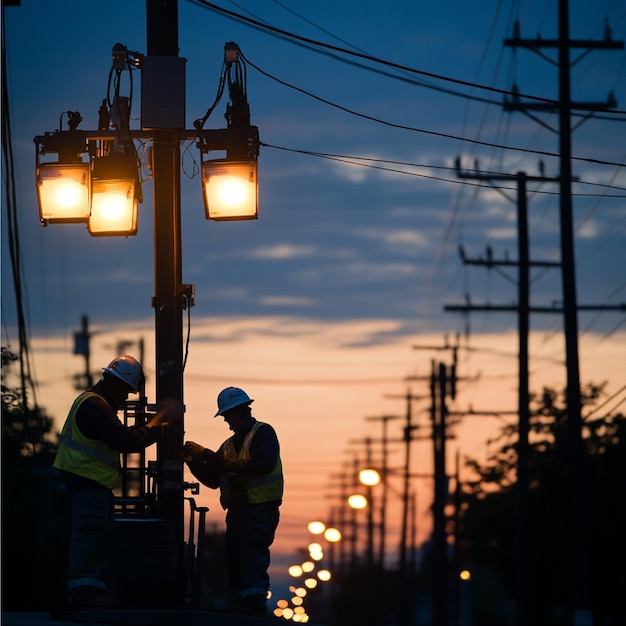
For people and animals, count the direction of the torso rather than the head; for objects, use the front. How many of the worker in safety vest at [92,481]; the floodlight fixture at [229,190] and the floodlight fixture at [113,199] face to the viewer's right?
1

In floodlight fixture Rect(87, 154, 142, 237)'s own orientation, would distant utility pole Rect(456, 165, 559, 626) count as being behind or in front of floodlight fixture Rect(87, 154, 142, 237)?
behind

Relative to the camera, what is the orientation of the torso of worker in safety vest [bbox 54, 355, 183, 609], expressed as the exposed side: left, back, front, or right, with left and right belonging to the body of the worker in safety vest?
right

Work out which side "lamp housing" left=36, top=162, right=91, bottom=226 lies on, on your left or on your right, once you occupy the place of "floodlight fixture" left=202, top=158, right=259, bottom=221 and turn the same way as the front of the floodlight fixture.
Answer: on your right

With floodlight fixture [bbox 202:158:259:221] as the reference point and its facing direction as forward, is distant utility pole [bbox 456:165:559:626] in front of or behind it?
behind

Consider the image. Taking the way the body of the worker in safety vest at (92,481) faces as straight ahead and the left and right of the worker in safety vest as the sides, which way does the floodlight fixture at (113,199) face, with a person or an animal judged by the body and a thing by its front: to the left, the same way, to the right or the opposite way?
to the right

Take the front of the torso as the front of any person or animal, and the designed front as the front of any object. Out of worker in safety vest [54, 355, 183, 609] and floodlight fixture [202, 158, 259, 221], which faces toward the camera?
the floodlight fixture

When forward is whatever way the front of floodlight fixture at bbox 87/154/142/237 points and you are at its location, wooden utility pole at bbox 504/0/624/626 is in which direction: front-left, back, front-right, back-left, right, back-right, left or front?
back-left

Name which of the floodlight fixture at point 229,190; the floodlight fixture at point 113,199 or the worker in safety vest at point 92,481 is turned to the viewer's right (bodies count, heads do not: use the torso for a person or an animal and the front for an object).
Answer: the worker in safety vest

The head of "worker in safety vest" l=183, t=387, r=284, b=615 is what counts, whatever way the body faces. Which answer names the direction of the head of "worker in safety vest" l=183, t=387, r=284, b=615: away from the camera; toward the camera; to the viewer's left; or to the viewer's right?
to the viewer's left

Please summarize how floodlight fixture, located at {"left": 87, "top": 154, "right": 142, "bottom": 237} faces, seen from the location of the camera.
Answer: facing the viewer

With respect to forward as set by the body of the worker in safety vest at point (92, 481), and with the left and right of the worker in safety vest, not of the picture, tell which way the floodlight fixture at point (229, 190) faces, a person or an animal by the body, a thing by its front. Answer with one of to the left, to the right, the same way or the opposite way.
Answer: to the right

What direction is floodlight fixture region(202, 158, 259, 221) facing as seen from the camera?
toward the camera

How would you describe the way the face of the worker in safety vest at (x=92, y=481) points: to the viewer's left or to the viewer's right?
to the viewer's right
